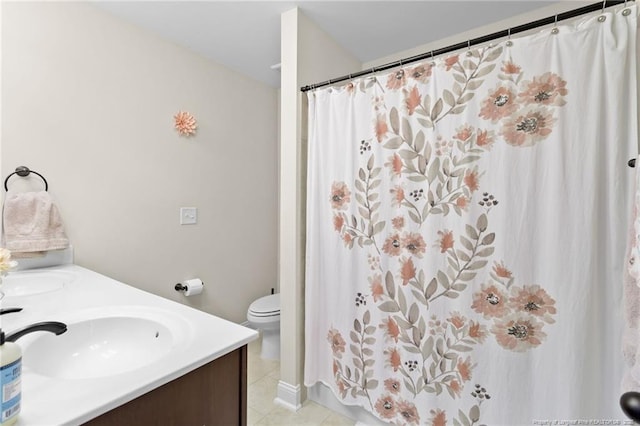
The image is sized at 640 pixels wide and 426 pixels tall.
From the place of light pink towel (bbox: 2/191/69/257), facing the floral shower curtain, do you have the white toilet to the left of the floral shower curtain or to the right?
left

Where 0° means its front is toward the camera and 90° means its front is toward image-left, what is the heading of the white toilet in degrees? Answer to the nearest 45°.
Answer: approximately 45°

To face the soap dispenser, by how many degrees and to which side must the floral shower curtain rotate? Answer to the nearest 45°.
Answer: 0° — it already faces it

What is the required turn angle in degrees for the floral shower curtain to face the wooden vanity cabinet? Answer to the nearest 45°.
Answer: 0° — it already faces it

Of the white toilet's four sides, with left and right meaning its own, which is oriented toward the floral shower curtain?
left
